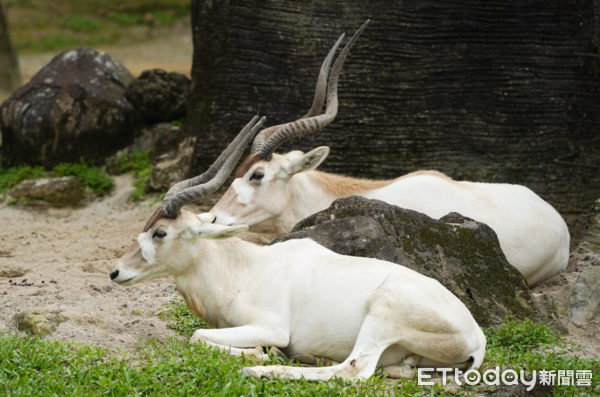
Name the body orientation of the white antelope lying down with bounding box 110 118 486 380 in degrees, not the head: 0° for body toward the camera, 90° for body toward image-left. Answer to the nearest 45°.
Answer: approximately 90°

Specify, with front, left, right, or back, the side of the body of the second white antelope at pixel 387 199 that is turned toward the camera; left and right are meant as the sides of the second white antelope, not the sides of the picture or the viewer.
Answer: left

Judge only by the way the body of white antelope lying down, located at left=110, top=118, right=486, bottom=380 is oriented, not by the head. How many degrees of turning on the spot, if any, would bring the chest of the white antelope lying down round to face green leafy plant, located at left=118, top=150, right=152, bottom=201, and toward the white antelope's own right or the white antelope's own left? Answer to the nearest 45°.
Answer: approximately 90° to the white antelope's own right

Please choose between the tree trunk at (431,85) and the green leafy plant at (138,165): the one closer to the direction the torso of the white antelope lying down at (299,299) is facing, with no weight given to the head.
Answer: the green leafy plant

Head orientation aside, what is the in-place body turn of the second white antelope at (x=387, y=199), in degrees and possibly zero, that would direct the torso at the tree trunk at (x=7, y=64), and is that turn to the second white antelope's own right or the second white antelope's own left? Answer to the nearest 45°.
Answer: approximately 45° to the second white antelope's own right

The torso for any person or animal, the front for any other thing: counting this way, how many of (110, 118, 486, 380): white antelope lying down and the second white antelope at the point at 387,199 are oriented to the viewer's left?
2

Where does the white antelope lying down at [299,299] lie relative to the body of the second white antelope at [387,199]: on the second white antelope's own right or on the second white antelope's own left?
on the second white antelope's own left

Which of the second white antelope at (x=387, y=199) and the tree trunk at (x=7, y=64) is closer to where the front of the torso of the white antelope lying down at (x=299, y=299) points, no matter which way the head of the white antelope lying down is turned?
the tree trunk

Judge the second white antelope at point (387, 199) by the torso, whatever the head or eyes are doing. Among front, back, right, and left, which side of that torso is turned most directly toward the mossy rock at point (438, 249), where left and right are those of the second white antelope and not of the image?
left

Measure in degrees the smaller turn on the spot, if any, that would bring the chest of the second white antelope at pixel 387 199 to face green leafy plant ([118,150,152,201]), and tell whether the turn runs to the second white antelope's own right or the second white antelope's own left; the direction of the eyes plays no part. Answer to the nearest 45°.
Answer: approximately 45° to the second white antelope's own right
